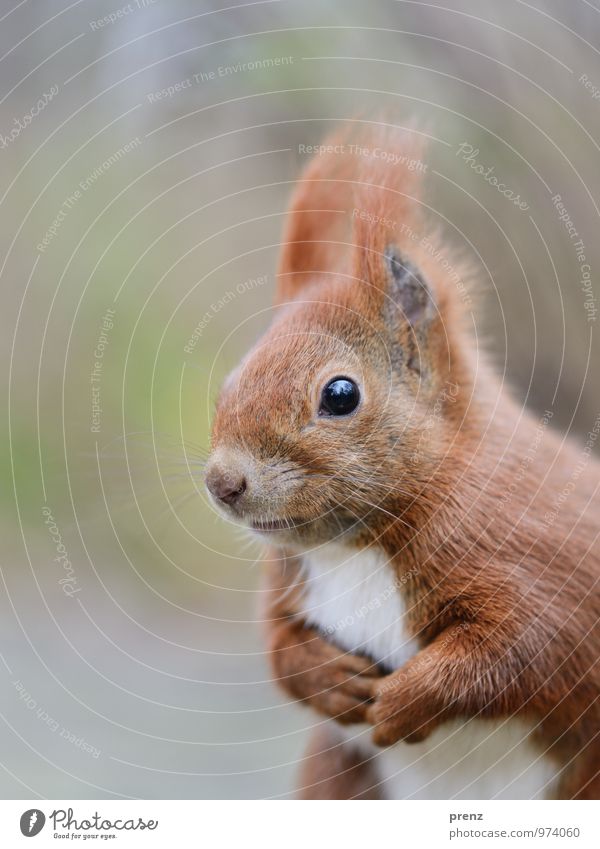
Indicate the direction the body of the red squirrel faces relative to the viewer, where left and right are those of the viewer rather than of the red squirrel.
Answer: facing the viewer and to the left of the viewer
